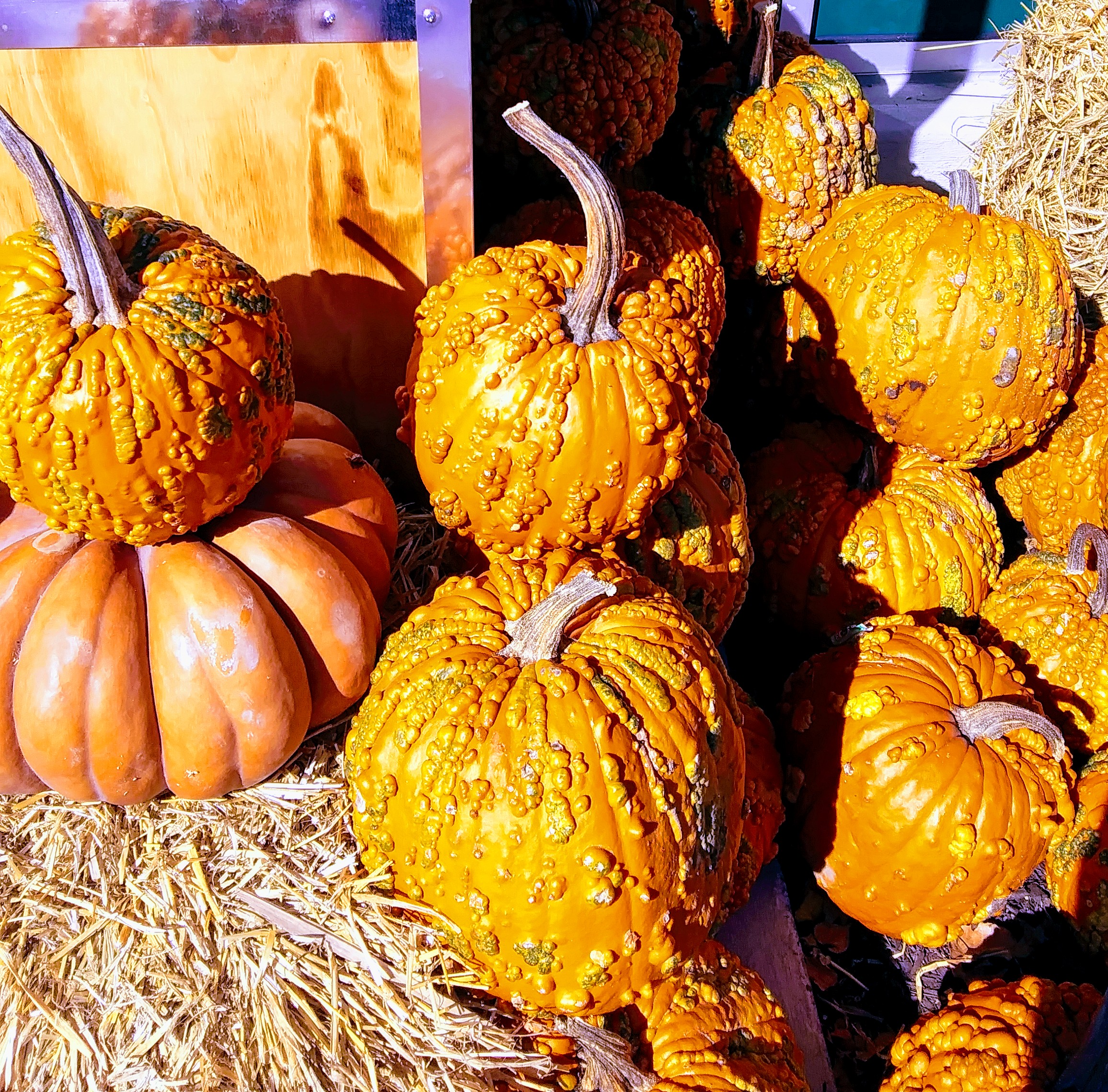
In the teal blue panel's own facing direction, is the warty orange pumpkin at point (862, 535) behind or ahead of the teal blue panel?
ahead

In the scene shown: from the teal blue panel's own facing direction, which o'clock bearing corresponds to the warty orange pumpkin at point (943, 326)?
The warty orange pumpkin is roughly at 12 o'clock from the teal blue panel.

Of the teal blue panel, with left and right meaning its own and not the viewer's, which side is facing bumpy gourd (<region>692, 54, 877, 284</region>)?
front

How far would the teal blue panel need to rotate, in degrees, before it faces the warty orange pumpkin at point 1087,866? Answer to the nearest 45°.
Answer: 0° — it already faces it

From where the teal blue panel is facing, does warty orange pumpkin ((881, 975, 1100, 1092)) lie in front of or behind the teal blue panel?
in front

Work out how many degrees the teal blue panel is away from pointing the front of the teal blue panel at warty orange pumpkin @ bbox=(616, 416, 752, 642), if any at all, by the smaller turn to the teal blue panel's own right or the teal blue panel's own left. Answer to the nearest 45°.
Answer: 0° — it already faces it

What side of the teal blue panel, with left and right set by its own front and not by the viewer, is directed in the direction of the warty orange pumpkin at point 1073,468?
front
